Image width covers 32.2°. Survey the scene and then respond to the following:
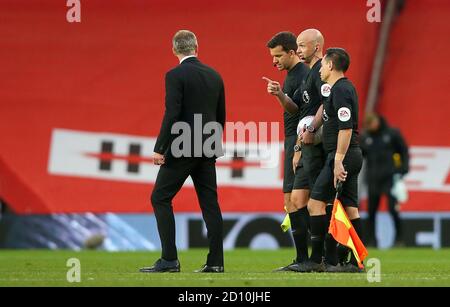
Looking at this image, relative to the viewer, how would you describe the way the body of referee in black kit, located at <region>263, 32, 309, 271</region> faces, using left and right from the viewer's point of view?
facing to the left of the viewer

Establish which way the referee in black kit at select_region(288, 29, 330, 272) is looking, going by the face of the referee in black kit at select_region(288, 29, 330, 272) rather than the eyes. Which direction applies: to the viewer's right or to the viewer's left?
to the viewer's left

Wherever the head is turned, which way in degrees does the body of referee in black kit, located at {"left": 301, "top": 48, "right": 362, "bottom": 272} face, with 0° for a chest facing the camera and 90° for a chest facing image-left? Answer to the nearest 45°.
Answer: approximately 90°

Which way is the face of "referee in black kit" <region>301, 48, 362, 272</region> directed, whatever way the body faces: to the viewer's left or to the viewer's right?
to the viewer's left

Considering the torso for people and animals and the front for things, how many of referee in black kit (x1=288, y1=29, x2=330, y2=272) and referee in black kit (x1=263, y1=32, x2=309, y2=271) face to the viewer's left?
2

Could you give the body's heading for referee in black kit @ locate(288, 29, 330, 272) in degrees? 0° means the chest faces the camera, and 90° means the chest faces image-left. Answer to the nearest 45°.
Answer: approximately 90°
